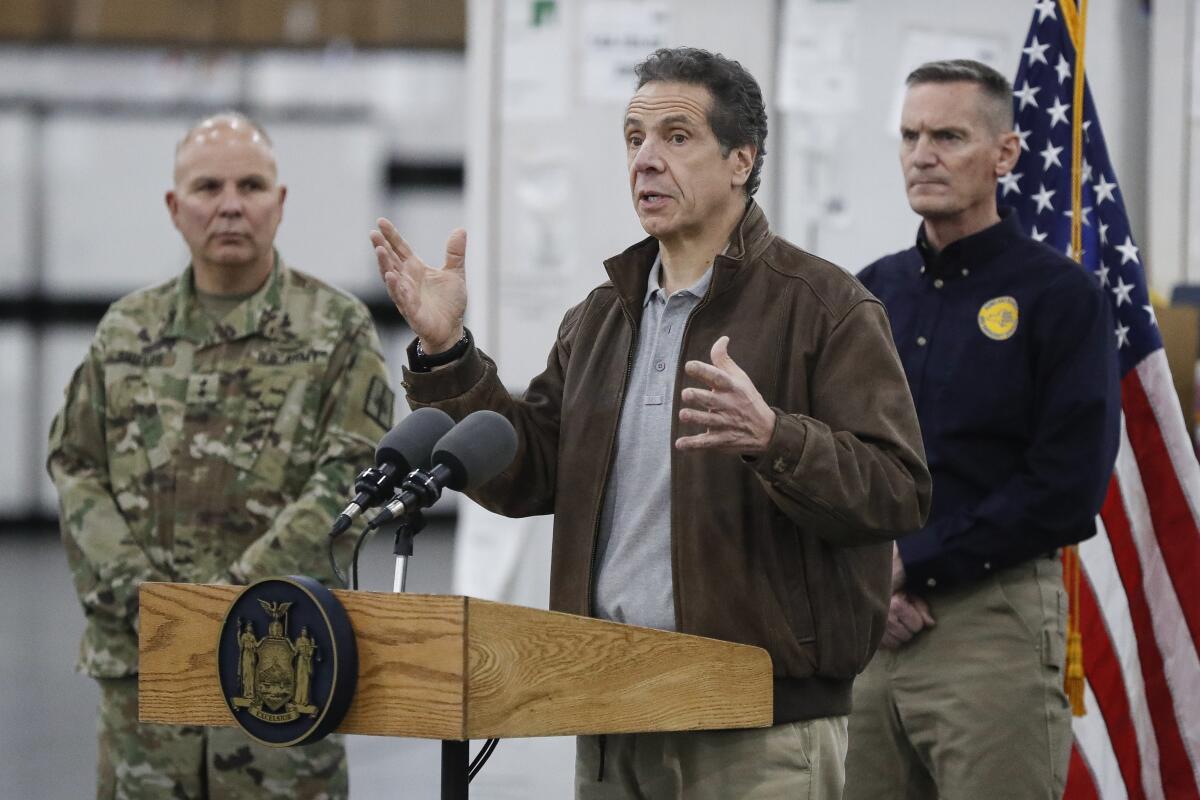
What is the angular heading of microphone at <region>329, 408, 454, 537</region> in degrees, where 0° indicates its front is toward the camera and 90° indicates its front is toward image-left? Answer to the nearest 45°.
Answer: approximately 225°

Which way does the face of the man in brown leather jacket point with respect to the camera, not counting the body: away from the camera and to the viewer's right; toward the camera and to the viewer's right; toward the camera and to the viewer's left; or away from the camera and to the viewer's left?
toward the camera and to the viewer's left

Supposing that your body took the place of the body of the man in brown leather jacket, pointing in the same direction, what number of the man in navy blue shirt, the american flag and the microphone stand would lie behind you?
2

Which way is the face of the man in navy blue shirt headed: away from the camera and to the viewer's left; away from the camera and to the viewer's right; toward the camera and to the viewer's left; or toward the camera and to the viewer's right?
toward the camera and to the viewer's left

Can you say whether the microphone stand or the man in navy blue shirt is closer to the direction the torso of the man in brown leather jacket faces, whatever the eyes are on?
the microphone stand

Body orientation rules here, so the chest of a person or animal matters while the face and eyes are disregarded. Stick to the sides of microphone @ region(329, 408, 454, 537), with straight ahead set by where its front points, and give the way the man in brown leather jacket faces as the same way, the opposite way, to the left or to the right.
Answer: the opposite way

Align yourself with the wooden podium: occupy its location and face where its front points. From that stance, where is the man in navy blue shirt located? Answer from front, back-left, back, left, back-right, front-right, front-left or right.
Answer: back

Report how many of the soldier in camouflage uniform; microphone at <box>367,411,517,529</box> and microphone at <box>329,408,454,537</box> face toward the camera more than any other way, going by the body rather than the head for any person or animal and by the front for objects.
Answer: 1

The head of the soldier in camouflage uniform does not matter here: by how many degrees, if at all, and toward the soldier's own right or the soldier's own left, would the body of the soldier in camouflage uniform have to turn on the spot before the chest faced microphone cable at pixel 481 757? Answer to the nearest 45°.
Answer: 0° — they already face it

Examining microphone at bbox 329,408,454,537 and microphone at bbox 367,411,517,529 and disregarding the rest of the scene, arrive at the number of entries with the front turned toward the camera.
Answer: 0

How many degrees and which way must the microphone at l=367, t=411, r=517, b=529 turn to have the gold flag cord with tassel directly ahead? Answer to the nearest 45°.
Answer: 0° — it already faces it

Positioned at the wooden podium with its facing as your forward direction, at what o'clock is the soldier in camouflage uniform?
The soldier in camouflage uniform is roughly at 4 o'clock from the wooden podium.
